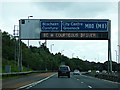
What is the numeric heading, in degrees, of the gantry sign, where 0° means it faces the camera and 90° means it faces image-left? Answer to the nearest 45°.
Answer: approximately 0°
